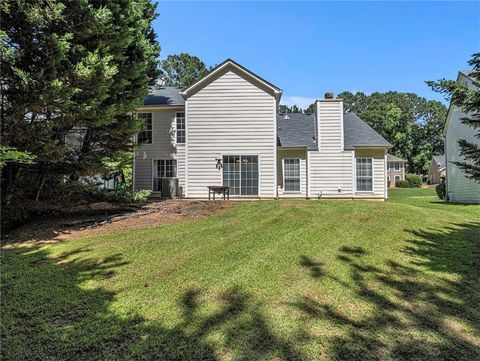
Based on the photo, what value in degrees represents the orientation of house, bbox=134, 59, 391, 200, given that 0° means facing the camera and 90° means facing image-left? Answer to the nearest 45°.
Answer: approximately 180°

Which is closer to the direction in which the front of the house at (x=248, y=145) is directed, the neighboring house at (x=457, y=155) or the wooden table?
the neighboring house

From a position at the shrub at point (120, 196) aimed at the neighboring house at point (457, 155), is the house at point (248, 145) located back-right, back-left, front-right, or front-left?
front-left

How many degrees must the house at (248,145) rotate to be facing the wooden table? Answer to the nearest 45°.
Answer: approximately 180°

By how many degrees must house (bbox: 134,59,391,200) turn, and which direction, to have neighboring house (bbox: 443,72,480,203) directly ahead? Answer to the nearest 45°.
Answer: approximately 90° to its right

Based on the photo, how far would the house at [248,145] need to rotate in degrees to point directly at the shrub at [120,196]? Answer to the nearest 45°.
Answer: approximately 135° to its left

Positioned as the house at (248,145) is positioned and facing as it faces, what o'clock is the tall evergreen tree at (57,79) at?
The tall evergreen tree is roughly at 7 o'clock from the house.

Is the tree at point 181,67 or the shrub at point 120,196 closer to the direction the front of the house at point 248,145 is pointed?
the tree

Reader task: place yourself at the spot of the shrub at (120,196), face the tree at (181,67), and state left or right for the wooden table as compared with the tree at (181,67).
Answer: right

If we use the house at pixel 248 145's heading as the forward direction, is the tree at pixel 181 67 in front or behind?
in front
